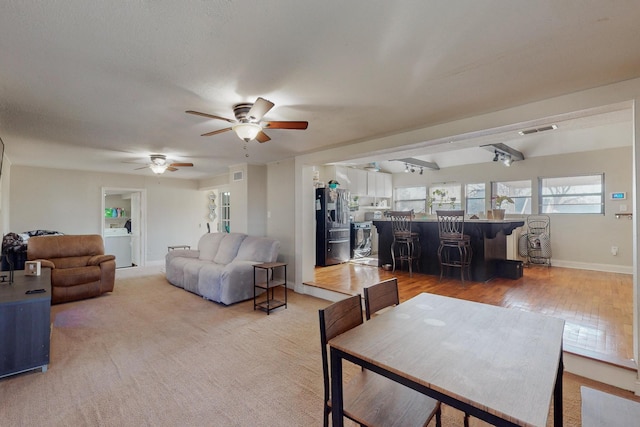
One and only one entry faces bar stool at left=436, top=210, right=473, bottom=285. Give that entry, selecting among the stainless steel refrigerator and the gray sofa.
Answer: the stainless steel refrigerator

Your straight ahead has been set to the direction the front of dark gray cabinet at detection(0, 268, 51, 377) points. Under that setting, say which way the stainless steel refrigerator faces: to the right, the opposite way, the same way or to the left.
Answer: to the right

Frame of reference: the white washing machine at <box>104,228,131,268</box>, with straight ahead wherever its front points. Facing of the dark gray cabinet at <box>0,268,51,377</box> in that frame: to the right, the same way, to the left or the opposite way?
to the left

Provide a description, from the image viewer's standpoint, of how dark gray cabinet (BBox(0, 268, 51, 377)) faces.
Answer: facing to the right of the viewer

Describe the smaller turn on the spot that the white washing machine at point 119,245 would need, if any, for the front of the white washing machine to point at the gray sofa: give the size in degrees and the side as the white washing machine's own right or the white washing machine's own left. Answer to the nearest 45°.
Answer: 0° — it already faces it

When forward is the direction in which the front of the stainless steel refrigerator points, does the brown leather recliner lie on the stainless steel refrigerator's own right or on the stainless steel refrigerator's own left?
on the stainless steel refrigerator's own right

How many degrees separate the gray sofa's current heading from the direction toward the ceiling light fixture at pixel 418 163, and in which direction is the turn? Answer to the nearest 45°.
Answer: approximately 135° to its left

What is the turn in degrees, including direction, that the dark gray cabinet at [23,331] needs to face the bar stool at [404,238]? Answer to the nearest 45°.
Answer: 0° — it already faces it

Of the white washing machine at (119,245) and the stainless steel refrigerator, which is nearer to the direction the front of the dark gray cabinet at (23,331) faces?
the stainless steel refrigerator

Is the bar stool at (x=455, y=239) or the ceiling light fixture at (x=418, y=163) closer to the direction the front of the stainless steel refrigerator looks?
the bar stool

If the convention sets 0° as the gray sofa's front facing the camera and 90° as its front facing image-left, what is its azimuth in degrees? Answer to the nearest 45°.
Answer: approximately 45°

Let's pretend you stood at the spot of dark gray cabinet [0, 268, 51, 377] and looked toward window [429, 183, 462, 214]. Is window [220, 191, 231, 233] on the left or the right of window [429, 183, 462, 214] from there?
left

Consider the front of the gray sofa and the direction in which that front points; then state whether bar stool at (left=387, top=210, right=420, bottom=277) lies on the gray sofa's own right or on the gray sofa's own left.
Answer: on the gray sofa's own left
